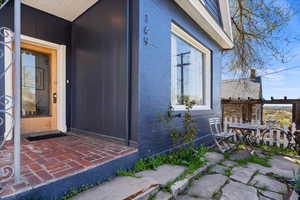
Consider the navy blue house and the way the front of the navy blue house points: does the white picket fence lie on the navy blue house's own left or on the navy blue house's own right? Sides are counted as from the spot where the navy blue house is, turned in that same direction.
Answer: on the navy blue house's own left

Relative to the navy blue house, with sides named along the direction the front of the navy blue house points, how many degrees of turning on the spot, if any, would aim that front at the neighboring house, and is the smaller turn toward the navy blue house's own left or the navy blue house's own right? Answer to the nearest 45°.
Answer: approximately 90° to the navy blue house's own left

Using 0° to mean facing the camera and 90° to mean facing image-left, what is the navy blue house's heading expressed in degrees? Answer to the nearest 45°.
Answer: approximately 315°

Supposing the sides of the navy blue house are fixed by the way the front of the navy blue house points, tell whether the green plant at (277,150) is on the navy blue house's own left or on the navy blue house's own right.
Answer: on the navy blue house's own left

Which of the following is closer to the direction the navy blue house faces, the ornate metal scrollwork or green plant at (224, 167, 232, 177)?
the green plant

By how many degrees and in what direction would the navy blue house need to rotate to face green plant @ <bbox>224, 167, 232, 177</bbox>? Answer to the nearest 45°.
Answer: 0° — it already faces it

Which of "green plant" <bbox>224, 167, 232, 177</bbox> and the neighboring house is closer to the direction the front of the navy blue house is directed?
the green plant
